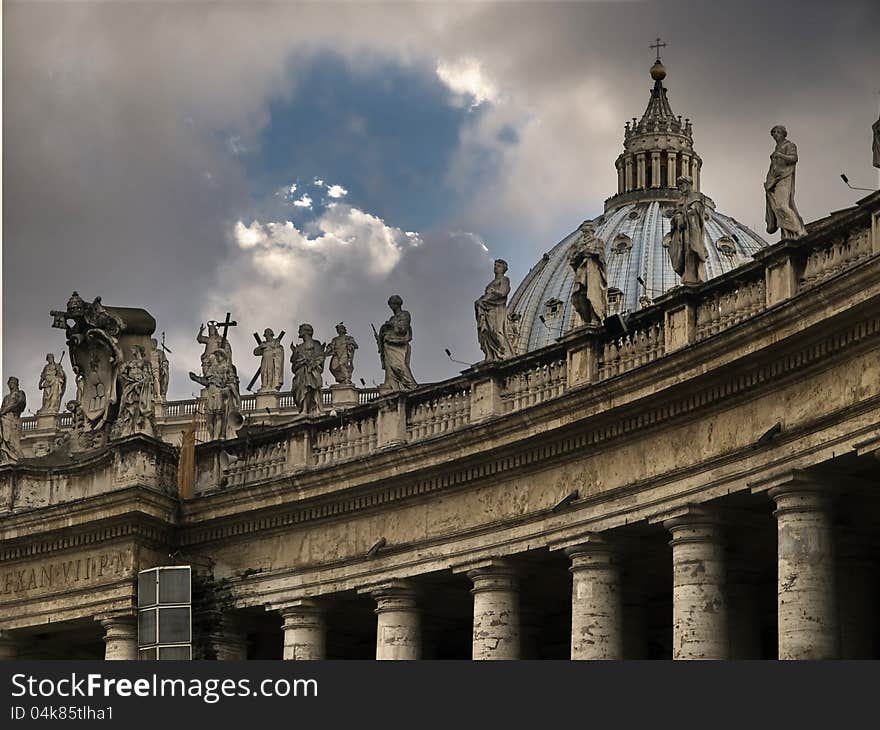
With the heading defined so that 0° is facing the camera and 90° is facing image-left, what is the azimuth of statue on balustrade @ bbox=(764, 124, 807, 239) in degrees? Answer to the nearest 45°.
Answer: approximately 45°

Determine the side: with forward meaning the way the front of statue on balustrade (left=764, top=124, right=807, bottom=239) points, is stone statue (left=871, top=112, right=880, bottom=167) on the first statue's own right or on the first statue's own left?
on the first statue's own left
